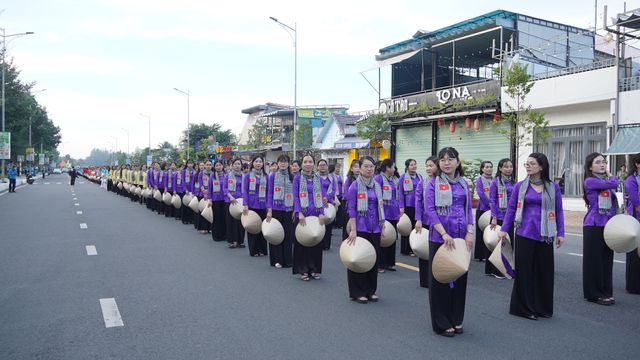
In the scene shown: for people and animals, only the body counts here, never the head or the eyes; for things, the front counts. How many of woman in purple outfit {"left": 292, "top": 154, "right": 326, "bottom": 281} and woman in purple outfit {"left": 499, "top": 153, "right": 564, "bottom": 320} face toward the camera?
2

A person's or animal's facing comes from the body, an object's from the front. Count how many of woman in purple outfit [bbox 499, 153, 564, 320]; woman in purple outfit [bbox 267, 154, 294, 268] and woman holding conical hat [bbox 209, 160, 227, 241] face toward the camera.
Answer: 3

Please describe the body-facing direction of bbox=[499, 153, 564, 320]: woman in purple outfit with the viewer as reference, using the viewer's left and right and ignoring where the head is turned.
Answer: facing the viewer

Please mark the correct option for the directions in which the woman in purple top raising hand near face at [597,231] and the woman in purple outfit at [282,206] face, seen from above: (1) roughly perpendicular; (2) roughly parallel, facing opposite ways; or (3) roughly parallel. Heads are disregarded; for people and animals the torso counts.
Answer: roughly parallel

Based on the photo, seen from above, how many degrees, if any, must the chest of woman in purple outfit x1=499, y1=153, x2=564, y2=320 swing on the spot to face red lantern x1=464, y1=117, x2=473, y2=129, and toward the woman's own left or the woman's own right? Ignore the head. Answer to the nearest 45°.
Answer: approximately 180°

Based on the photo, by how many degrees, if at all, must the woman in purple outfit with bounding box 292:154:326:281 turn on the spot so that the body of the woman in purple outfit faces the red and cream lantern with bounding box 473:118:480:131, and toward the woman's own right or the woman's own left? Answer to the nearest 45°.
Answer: approximately 135° to the woman's own left

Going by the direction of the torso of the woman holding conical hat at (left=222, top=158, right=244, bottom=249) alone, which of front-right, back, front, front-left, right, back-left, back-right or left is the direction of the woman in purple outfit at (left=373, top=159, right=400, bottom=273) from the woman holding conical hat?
front-left

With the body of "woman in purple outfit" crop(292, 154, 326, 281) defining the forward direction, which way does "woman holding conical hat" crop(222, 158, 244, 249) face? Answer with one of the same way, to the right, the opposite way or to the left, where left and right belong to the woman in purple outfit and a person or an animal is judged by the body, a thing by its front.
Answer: the same way

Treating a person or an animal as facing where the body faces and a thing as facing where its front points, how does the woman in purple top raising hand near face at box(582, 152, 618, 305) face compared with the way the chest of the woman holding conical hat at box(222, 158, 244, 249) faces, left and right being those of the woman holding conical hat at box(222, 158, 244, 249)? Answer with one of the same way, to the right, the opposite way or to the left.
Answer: the same way

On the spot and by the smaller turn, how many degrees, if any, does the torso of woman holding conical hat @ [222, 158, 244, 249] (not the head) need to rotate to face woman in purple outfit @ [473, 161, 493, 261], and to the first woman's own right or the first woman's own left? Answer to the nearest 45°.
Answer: approximately 45° to the first woman's own left

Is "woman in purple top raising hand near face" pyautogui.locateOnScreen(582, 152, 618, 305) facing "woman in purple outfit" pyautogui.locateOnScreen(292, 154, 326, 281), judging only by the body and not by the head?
no

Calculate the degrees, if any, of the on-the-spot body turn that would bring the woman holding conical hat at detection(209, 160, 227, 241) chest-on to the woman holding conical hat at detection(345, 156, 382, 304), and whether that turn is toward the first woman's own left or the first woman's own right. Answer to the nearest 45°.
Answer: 0° — they already face them

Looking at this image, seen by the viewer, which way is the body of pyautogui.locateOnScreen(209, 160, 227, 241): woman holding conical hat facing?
toward the camera

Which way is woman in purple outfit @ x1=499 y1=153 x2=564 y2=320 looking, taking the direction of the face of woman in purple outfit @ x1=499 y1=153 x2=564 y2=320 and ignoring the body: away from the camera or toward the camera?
toward the camera

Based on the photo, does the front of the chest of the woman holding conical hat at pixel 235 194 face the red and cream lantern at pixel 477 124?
no

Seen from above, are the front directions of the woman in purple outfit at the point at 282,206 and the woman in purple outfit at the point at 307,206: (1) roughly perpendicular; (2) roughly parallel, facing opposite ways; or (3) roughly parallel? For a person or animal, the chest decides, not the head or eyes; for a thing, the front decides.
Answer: roughly parallel

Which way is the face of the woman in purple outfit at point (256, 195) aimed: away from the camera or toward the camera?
toward the camera

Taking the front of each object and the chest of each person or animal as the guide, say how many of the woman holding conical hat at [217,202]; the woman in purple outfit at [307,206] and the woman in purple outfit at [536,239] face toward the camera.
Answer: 3

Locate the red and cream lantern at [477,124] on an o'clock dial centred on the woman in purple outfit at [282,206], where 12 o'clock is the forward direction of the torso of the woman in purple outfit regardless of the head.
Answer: The red and cream lantern is roughly at 7 o'clock from the woman in purple outfit.

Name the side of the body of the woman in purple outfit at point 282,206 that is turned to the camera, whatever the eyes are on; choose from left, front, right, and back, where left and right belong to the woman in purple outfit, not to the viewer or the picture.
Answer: front

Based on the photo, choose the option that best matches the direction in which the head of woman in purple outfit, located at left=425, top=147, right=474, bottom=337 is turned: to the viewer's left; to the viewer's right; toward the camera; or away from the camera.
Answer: toward the camera
